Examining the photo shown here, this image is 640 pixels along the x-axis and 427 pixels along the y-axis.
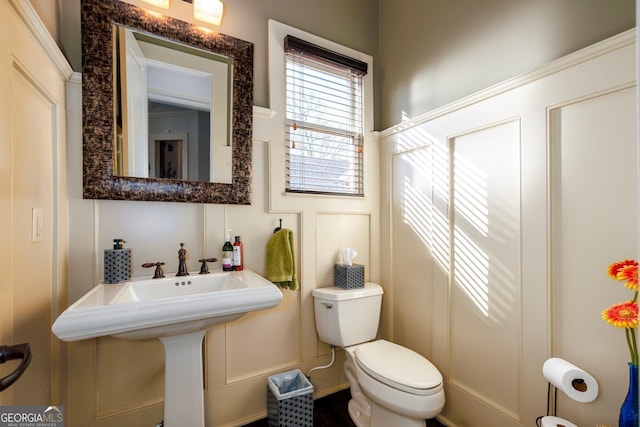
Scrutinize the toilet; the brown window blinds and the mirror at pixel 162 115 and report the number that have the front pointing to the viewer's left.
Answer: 0

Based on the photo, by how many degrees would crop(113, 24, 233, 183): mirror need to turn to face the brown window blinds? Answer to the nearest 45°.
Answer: approximately 45° to its left

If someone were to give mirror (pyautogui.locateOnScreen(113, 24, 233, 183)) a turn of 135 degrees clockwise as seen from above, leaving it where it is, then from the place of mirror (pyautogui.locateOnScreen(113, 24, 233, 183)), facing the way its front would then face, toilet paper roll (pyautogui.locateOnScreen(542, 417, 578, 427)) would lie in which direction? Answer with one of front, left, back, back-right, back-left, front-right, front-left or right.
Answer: back-left

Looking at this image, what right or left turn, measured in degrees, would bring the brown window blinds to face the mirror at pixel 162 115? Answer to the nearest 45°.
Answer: approximately 90° to its right

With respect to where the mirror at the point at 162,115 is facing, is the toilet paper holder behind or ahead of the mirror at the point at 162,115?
ahead

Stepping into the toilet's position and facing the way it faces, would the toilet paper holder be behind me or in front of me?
in front

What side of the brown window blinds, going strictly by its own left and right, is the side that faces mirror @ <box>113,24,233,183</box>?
right

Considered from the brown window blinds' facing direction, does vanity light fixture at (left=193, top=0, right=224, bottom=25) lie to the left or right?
on its right

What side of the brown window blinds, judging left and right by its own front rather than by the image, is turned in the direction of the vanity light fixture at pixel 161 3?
right

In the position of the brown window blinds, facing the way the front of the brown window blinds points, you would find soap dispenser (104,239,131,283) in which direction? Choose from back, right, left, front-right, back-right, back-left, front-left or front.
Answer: right

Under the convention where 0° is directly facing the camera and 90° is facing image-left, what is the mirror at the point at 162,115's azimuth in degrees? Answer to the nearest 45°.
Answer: approximately 315°

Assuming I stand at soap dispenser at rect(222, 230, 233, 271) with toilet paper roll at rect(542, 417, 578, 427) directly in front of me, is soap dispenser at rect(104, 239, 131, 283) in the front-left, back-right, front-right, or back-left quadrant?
back-right

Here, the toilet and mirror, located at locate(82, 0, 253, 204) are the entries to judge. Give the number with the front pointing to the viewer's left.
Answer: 0

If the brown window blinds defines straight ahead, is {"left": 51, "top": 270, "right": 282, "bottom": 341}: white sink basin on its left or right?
on its right
